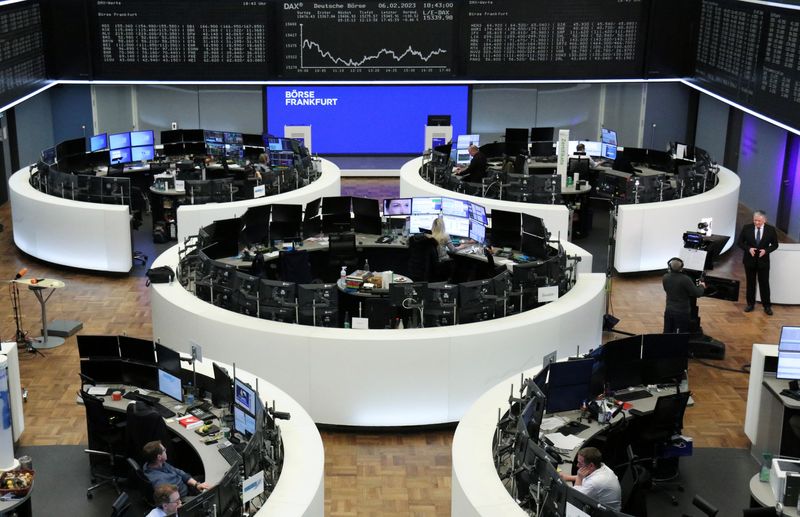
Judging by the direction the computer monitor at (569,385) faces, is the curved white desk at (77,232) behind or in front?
behind

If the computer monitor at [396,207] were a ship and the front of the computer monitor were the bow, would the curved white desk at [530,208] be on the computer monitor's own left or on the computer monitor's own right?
on the computer monitor's own left

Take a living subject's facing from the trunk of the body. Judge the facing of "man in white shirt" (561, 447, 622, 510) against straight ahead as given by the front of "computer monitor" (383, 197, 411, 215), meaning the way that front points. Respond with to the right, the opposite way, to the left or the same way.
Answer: to the right

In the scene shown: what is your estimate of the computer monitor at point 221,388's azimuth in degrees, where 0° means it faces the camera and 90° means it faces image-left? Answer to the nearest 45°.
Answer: approximately 45°

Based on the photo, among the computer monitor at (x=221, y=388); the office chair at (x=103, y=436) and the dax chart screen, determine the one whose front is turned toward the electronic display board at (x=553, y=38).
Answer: the office chair

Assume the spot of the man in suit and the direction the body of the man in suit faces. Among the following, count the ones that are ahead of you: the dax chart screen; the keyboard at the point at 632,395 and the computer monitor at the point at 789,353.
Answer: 2

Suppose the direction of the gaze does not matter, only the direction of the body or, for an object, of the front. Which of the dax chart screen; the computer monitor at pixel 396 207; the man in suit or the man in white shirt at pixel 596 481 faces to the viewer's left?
the man in white shirt

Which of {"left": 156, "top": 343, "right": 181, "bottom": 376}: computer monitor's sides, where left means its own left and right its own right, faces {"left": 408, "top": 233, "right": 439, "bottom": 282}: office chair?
back

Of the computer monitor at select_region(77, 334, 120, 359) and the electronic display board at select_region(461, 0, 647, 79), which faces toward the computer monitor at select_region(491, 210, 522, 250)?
the electronic display board

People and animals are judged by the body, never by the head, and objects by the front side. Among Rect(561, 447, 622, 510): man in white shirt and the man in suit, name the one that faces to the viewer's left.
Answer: the man in white shirt

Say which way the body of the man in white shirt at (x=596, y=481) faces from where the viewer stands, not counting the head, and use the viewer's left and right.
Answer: facing to the left of the viewer

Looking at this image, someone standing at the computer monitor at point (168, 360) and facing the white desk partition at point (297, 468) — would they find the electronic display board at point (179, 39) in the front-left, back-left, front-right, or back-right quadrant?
back-left
